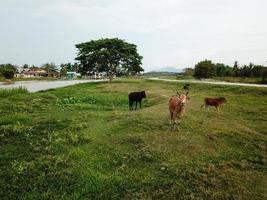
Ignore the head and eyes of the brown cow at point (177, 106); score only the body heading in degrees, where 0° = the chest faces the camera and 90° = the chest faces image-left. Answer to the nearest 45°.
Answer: approximately 315°
